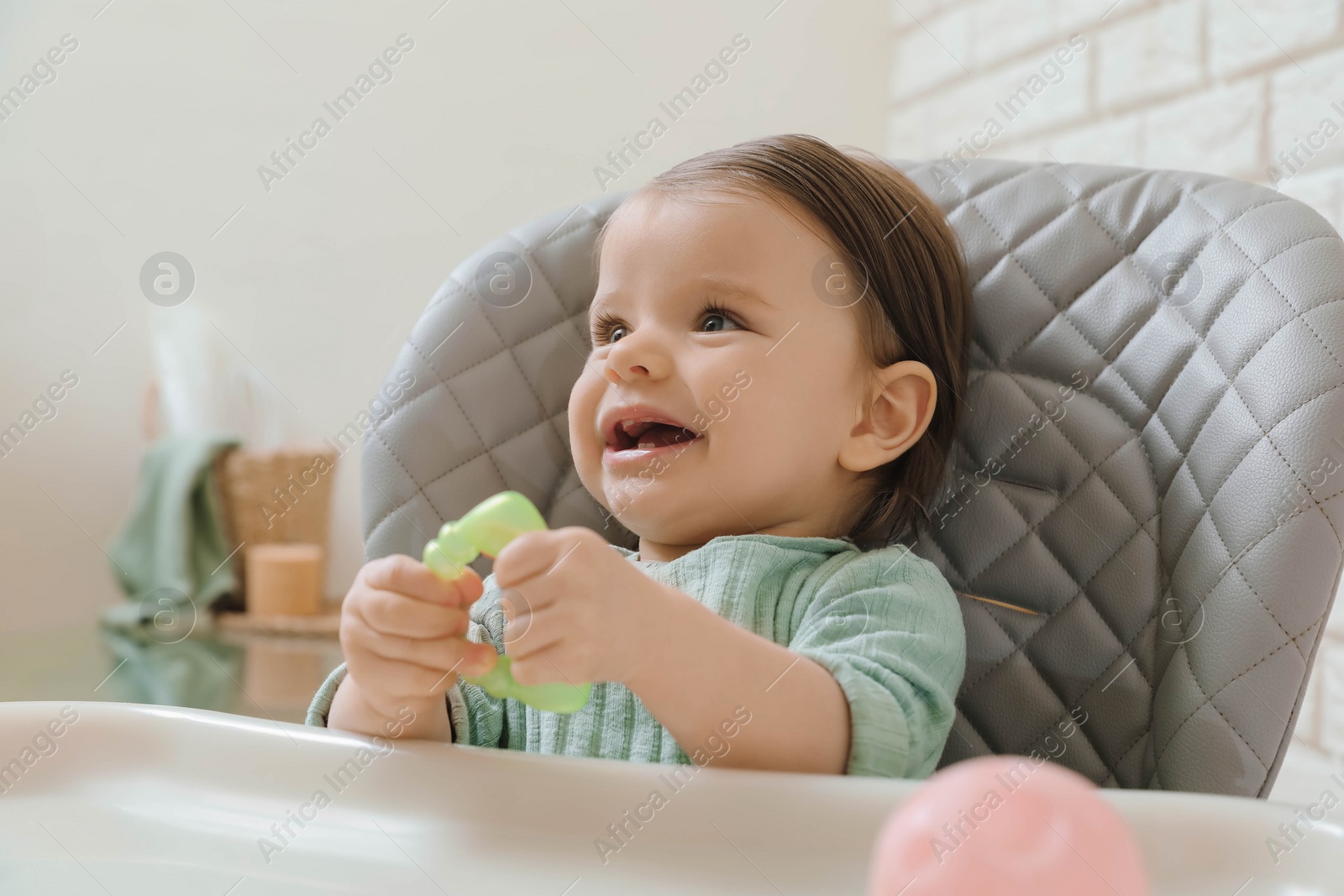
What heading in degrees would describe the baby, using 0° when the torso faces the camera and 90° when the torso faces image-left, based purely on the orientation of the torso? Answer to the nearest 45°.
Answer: approximately 45°

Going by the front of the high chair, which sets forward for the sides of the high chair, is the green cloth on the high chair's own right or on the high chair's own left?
on the high chair's own right

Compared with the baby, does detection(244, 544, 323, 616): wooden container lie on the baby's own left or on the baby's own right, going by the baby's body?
on the baby's own right

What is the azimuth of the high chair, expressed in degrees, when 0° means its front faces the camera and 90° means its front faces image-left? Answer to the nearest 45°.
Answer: approximately 45°

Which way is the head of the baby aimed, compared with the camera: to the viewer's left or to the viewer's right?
to the viewer's left

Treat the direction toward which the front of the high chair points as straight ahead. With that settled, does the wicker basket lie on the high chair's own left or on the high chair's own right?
on the high chair's own right
